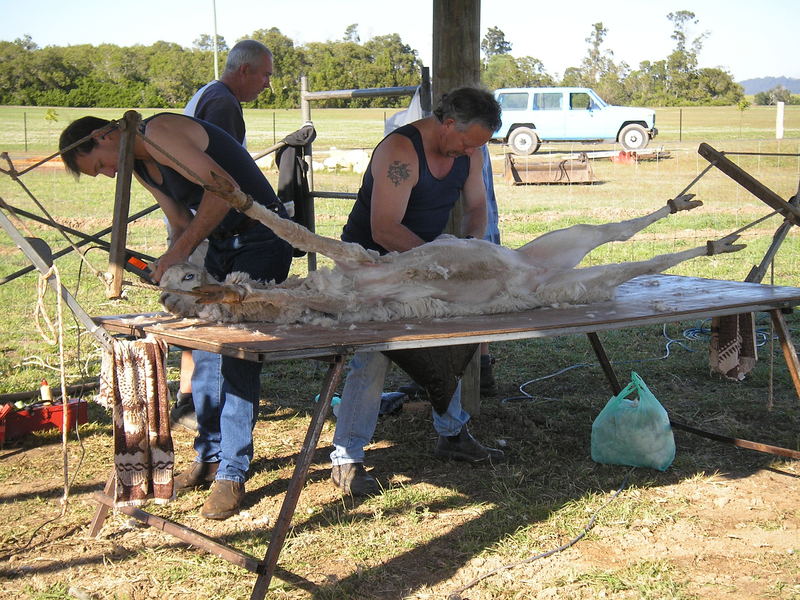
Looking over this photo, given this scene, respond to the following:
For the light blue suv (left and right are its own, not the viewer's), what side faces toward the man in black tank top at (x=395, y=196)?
right

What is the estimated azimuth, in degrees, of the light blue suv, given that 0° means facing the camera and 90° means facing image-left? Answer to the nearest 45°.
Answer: approximately 270°

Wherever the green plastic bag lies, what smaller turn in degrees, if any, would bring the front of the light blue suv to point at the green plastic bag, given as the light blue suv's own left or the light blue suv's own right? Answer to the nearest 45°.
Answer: approximately 90° to the light blue suv's own right

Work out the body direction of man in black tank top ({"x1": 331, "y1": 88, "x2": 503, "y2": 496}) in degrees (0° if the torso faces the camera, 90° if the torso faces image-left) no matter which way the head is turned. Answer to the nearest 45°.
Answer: approximately 315°

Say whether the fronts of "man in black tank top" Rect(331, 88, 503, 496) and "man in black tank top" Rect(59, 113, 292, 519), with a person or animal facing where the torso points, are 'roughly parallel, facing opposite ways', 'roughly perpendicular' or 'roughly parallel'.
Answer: roughly perpendicular
